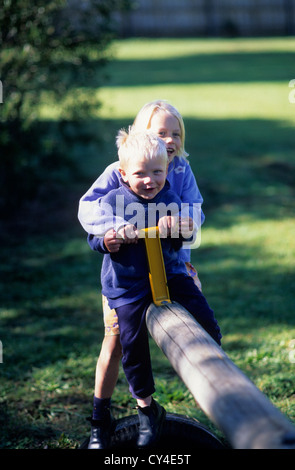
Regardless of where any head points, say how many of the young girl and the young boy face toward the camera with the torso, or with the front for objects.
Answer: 2

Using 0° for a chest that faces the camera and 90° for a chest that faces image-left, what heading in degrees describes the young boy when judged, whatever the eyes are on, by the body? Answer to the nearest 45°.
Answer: approximately 0°

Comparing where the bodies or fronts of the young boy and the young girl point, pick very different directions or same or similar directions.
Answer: same or similar directions

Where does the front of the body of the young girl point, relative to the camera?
toward the camera
